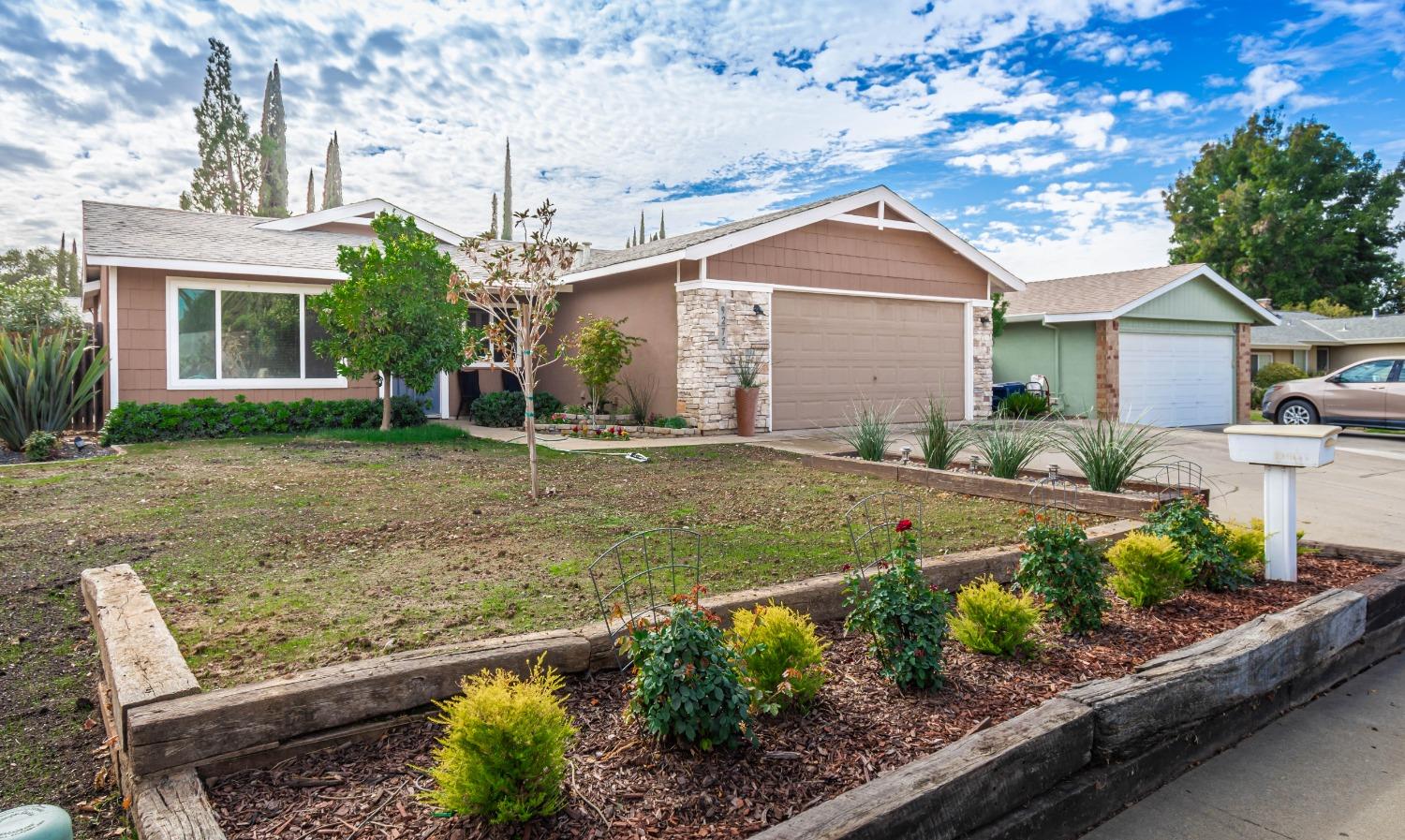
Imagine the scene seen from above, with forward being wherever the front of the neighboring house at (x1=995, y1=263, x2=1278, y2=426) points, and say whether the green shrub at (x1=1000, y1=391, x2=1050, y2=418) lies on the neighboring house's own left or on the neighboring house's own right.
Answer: on the neighboring house's own right

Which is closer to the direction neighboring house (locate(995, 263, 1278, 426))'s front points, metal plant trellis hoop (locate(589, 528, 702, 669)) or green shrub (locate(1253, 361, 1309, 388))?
the metal plant trellis hoop

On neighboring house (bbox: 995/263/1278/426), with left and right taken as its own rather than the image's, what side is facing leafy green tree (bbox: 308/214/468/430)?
right

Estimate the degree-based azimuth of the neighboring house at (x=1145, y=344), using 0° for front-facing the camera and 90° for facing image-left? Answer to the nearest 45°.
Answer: approximately 315°

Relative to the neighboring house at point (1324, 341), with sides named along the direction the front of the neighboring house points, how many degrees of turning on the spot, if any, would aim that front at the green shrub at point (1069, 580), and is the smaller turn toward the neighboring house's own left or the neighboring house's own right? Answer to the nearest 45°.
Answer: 0° — it already faces it

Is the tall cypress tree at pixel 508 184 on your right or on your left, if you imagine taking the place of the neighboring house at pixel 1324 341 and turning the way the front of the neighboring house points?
on your right

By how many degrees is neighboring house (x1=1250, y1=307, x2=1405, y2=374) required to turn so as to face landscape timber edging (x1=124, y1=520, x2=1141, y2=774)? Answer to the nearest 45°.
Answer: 0° — it already faces it

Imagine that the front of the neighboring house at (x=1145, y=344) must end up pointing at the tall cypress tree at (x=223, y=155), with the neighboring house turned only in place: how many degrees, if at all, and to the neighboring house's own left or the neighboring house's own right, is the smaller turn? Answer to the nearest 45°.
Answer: approximately 135° to the neighboring house's own right

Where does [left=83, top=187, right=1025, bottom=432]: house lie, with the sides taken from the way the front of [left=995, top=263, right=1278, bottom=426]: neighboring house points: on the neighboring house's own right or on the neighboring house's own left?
on the neighboring house's own right
